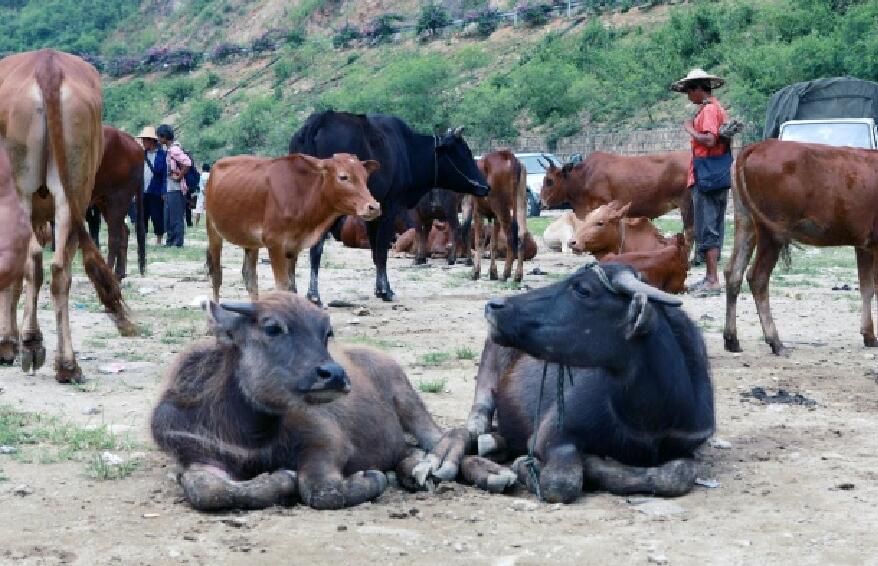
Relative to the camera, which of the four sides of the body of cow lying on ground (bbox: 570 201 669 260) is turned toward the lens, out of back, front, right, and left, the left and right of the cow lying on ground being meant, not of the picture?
left

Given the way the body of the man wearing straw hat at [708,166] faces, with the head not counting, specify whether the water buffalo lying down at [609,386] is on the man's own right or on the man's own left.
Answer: on the man's own left

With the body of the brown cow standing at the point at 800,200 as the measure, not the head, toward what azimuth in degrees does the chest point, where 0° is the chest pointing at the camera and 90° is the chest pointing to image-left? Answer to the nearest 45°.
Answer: approximately 270°

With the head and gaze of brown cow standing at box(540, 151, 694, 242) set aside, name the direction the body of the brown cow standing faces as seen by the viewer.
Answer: to the viewer's left

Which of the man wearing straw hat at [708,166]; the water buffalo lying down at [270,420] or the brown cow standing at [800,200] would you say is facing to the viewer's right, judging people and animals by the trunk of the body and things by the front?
the brown cow standing

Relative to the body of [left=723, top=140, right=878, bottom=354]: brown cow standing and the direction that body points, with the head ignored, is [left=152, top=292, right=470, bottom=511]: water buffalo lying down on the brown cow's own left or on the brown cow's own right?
on the brown cow's own right

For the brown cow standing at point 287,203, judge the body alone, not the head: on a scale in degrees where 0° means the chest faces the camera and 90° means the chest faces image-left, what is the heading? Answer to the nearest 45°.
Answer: approximately 315°

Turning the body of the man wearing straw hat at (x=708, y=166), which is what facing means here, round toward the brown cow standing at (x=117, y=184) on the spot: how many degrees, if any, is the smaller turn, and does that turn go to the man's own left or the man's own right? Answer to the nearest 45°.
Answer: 0° — they already face it

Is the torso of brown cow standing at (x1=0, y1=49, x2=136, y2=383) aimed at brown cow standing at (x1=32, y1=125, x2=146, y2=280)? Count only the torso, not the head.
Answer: yes

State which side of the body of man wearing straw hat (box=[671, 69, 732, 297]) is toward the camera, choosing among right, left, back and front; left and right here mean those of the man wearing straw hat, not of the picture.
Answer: left
